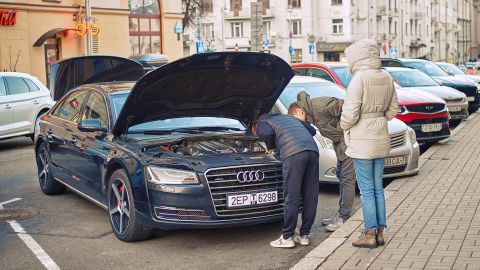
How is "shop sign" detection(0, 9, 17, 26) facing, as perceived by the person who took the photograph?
facing the viewer

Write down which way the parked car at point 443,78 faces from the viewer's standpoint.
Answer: facing the viewer and to the right of the viewer

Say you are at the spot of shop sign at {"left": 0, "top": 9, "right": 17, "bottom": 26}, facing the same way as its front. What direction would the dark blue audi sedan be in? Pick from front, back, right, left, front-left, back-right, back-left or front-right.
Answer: front

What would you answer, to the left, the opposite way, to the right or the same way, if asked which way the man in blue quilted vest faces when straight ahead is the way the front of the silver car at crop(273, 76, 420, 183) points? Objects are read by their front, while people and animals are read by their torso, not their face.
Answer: the opposite way

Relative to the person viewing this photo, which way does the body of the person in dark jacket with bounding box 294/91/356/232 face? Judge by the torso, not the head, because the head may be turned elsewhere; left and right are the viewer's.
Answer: facing to the left of the viewer

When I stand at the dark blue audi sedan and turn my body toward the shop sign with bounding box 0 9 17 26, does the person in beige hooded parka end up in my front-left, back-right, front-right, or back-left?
back-right

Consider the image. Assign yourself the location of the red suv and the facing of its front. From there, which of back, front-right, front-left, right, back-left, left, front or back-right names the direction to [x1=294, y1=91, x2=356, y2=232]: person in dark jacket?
front-right

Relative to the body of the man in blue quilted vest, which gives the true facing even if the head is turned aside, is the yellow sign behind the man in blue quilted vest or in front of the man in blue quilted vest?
in front

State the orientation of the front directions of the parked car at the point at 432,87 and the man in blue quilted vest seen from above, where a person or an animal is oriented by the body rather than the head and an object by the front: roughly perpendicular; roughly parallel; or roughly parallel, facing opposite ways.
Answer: roughly parallel, facing opposite ways

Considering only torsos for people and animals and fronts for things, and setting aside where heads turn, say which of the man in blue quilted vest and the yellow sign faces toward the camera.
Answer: the yellow sign

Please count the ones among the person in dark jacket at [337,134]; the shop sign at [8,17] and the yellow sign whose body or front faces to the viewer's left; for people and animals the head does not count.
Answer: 1

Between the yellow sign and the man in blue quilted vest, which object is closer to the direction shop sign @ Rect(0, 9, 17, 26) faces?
the man in blue quilted vest

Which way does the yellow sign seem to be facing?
toward the camera

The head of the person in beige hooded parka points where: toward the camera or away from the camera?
away from the camera

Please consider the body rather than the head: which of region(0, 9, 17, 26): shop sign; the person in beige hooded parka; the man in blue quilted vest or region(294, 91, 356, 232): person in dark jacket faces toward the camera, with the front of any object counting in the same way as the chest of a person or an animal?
the shop sign

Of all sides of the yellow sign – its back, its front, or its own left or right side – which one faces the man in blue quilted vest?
front

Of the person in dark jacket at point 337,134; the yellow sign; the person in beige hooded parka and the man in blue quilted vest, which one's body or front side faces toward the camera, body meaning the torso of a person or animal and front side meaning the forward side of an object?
the yellow sign
